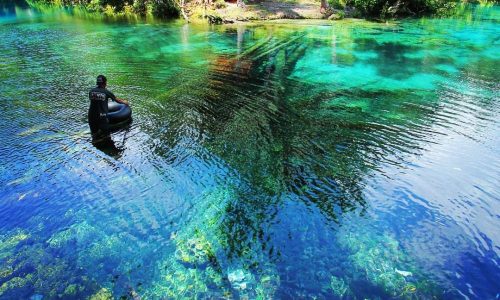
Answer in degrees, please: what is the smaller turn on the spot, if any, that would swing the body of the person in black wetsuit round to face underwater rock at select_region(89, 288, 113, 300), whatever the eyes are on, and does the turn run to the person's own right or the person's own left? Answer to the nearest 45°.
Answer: approximately 135° to the person's own right

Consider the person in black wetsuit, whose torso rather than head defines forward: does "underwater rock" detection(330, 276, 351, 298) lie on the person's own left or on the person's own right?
on the person's own right

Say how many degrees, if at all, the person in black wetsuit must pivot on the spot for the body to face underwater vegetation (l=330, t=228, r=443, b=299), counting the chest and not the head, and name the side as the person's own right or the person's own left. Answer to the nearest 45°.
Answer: approximately 90° to the person's own right

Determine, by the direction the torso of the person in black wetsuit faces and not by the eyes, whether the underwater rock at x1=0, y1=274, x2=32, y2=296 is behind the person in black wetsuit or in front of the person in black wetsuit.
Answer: behind

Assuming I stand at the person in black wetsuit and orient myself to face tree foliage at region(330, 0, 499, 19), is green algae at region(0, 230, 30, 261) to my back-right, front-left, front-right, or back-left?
back-right

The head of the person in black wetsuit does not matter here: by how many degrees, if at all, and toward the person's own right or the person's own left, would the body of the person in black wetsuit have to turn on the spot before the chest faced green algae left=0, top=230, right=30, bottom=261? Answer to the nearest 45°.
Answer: approximately 180°

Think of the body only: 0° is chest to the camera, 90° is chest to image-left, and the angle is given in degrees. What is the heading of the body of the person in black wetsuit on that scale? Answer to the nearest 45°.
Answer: approximately 225°
